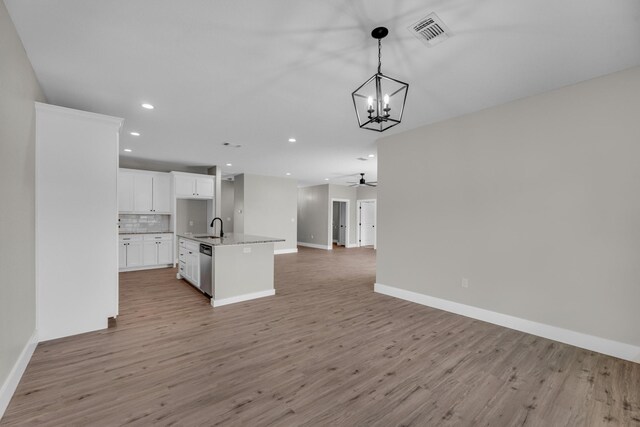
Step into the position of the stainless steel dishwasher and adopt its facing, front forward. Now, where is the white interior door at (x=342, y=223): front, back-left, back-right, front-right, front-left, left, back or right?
back-right

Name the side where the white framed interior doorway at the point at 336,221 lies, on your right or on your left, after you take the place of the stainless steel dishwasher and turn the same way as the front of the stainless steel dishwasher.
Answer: on your right

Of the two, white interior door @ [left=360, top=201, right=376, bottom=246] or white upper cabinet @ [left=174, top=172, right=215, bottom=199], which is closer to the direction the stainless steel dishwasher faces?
the white upper cabinet

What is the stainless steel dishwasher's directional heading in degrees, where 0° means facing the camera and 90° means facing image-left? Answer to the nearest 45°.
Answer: approximately 90°

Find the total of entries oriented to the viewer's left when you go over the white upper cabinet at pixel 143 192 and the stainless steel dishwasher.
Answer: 1

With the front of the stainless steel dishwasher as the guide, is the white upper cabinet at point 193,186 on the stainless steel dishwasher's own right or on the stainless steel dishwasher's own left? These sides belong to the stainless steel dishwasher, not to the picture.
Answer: on the stainless steel dishwasher's own right

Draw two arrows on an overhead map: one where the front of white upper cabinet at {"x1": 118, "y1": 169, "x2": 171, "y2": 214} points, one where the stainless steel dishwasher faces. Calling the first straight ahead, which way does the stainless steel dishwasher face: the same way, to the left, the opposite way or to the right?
to the right

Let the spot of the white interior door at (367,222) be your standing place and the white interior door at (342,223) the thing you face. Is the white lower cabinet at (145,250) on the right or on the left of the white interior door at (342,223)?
left

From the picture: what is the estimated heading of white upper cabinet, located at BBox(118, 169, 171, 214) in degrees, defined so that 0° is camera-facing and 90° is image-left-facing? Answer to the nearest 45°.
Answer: approximately 0°

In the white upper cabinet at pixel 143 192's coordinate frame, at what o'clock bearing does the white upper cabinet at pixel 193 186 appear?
the white upper cabinet at pixel 193 186 is roughly at 9 o'clock from the white upper cabinet at pixel 143 192.
